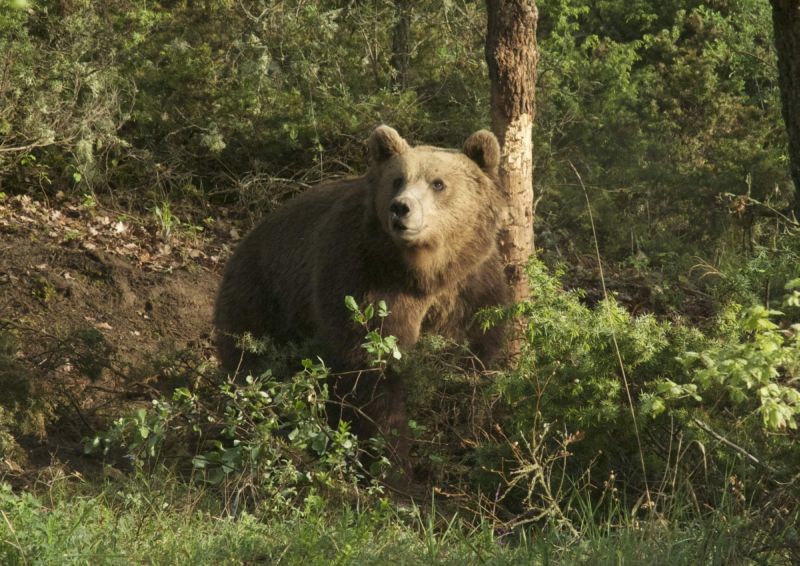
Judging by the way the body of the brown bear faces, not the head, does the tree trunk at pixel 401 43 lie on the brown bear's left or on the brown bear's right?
on the brown bear's left

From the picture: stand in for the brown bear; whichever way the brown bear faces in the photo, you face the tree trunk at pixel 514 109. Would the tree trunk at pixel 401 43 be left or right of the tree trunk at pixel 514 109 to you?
left

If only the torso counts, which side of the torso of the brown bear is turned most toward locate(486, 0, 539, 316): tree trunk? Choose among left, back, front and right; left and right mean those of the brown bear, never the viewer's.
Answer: left

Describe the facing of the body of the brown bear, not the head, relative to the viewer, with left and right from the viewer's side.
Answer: facing the viewer and to the right of the viewer
